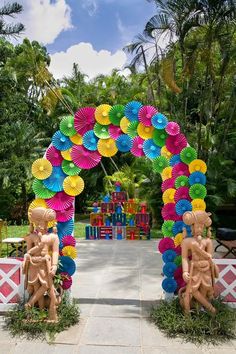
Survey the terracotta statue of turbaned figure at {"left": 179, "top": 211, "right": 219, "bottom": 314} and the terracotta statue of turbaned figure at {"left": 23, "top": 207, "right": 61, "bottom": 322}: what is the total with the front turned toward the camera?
2

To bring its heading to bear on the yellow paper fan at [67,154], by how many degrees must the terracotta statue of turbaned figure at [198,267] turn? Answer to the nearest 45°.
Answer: approximately 90° to its right

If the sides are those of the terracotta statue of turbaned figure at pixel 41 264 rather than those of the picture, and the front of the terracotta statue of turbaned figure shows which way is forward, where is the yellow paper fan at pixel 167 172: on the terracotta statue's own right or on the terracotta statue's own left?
on the terracotta statue's own left

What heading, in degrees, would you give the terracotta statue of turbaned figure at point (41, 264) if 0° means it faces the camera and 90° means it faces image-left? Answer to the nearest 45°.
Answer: approximately 0°

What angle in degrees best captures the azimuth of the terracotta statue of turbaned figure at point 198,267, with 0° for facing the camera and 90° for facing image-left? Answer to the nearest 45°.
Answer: approximately 0°
